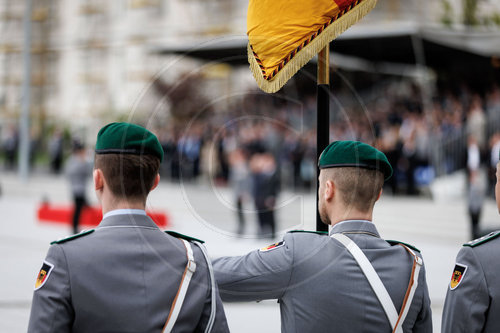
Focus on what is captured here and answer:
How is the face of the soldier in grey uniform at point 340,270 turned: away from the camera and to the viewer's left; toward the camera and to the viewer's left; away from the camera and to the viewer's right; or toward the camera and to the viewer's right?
away from the camera and to the viewer's left

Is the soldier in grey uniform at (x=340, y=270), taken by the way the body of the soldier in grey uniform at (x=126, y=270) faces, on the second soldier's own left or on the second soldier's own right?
on the second soldier's own right

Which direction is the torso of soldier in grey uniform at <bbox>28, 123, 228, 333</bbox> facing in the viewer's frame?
away from the camera

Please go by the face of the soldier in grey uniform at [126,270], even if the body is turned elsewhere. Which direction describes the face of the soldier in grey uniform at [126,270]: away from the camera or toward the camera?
away from the camera

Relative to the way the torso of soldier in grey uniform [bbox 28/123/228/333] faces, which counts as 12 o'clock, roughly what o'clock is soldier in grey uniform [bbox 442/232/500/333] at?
soldier in grey uniform [bbox 442/232/500/333] is roughly at 3 o'clock from soldier in grey uniform [bbox 28/123/228/333].
